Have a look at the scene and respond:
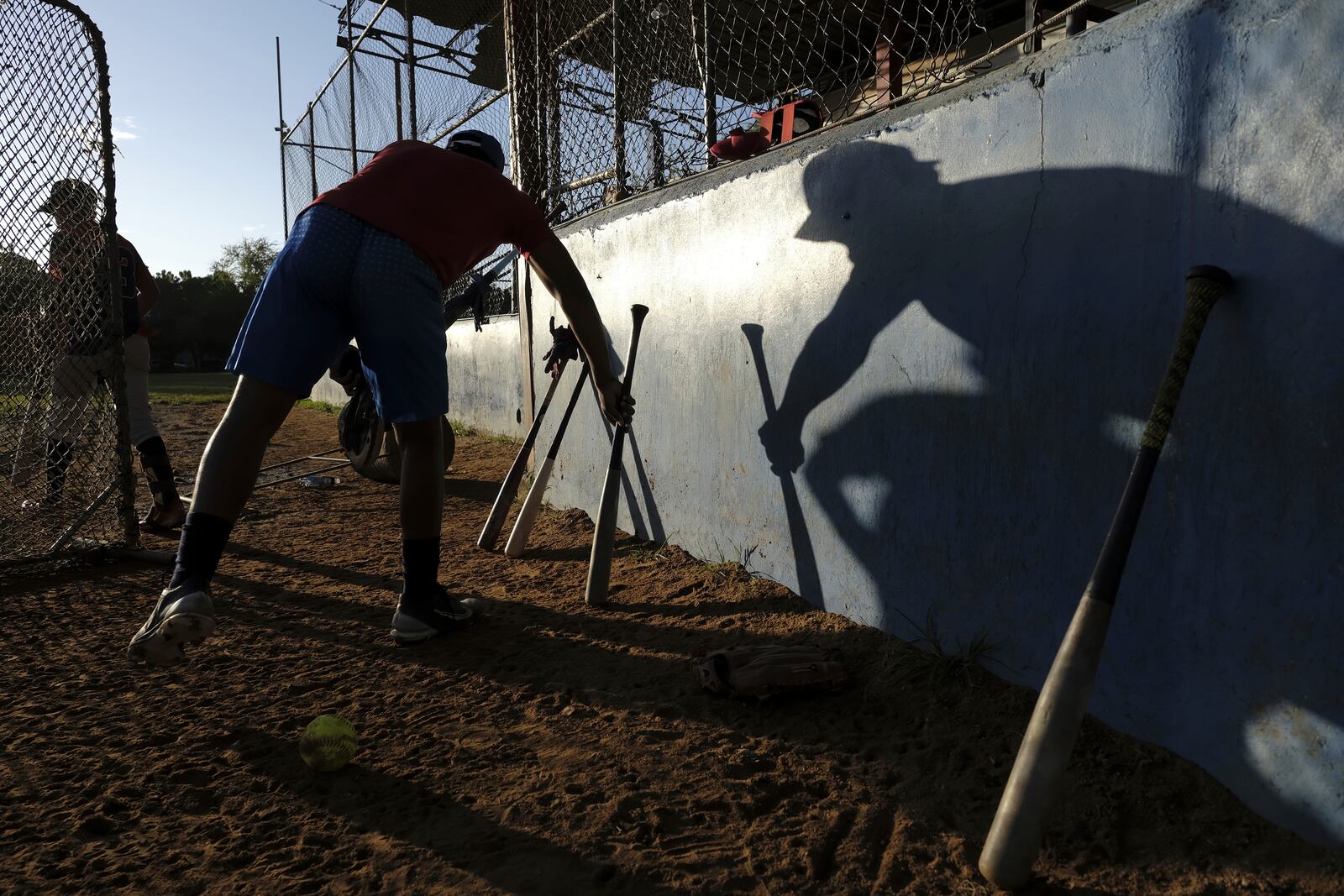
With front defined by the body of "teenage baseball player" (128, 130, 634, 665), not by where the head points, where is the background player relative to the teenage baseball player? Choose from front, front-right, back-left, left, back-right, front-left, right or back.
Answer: left

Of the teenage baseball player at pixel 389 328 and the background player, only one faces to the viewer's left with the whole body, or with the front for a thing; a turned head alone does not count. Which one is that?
the background player

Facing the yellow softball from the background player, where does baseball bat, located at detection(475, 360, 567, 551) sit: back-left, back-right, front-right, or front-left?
front-left

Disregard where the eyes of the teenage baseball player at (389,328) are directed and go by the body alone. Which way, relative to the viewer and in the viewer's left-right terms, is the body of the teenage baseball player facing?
facing away from the viewer and to the right of the viewer

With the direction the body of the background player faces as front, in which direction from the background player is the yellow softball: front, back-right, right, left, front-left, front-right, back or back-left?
left

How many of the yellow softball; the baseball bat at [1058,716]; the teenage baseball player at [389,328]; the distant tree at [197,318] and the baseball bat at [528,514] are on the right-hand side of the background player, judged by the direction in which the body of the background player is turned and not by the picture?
1

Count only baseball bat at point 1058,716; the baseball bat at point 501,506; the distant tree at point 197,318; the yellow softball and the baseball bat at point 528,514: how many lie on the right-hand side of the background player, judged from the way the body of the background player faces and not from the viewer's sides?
1

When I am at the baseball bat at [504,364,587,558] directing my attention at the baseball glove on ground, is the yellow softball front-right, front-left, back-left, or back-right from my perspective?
front-right

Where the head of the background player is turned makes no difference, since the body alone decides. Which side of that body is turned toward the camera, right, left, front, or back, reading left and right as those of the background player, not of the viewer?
left

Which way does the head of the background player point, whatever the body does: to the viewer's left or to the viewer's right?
to the viewer's left

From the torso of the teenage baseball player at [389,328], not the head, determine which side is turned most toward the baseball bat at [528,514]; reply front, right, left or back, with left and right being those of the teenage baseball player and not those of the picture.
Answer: front

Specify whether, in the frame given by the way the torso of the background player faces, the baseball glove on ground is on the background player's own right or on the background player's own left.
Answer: on the background player's own left

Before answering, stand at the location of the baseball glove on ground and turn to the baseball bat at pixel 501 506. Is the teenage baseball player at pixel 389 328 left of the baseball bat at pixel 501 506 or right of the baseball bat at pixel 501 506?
left

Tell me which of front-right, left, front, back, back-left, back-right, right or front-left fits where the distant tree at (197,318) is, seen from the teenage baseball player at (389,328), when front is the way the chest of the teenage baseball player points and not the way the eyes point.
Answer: front-left

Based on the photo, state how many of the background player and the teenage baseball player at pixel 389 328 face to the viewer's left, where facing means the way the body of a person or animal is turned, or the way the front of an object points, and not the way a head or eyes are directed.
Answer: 1

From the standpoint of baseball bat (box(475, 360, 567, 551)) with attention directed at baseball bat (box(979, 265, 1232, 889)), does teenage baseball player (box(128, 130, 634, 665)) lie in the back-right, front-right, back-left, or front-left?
front-right

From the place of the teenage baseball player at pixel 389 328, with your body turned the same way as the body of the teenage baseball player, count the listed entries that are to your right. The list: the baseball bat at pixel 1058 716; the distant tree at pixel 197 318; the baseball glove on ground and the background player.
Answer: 2

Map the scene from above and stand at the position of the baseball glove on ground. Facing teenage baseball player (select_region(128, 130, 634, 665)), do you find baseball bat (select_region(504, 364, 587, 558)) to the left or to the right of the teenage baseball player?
right
